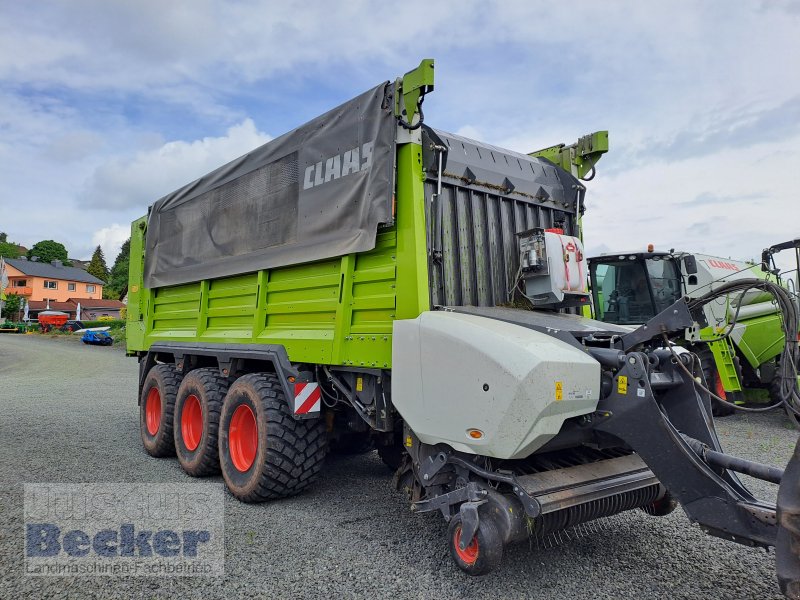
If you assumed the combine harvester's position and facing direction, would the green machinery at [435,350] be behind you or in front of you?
in front

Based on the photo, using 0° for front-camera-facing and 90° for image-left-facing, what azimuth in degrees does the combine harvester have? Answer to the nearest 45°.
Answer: approximately 45°
